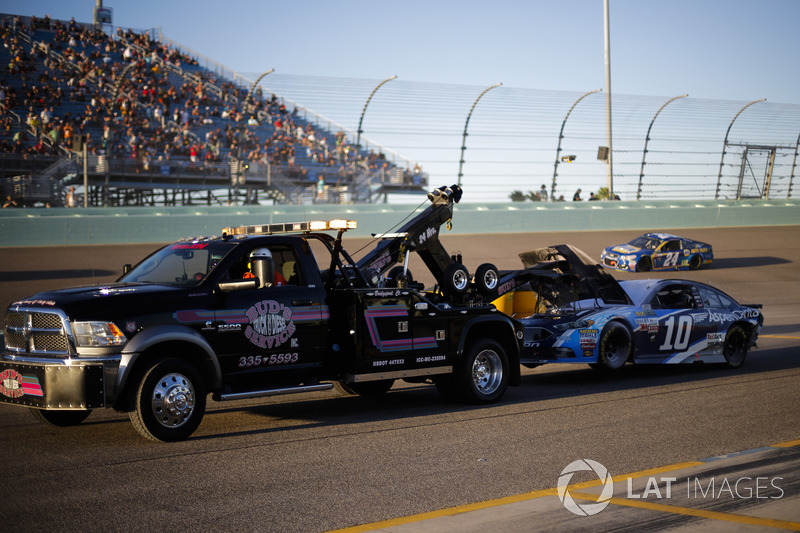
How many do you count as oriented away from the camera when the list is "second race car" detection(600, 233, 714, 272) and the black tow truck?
0

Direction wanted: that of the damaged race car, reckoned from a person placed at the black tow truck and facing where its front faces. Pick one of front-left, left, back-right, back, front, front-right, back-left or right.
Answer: back

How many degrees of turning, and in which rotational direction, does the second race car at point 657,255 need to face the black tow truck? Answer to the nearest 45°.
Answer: approximately 45° to its left

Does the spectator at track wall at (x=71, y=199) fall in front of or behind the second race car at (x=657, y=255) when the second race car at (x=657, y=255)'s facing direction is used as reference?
in front

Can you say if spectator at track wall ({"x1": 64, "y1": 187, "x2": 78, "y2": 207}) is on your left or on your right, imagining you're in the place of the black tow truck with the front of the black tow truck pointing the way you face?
on your right

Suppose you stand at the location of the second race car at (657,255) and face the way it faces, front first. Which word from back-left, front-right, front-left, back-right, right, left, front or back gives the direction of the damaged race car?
front-left

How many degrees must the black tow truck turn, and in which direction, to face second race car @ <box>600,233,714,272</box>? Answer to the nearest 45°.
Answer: approximately 180°
